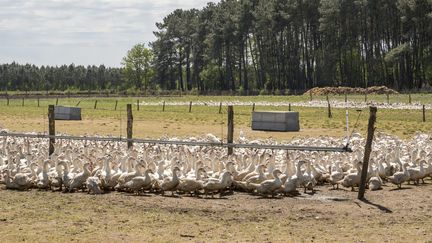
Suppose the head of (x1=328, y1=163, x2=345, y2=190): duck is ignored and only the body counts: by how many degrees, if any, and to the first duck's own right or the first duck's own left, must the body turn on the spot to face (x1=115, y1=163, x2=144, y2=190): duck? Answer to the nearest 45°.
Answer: approximately 45° to the first duck's own right

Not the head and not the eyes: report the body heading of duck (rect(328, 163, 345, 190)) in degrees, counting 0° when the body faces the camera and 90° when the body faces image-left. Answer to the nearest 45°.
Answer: approximately 45°

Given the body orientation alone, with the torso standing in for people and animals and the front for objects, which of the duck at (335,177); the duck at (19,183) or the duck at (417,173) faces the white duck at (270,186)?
the duck at (335,177)

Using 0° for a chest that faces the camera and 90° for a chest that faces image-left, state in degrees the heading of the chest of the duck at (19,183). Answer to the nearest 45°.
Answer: approximately 90°

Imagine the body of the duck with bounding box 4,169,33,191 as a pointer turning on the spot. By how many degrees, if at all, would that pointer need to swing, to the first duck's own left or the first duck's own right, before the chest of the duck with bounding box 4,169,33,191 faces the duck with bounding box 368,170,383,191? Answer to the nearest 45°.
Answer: approximately 180°

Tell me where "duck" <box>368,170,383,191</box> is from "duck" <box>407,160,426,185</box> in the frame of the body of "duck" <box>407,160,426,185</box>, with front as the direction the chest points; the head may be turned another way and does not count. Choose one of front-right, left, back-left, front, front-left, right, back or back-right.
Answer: back-right
